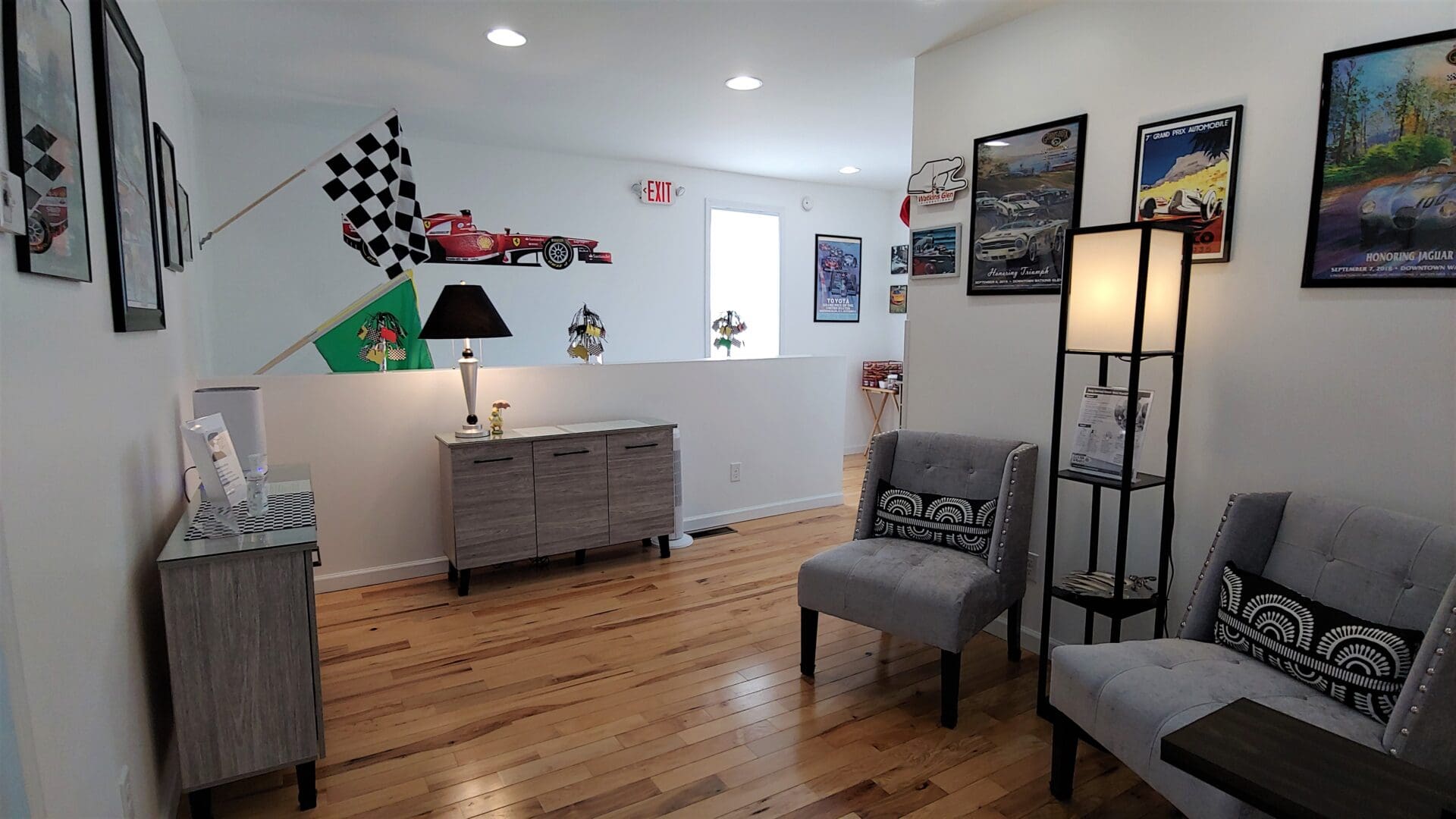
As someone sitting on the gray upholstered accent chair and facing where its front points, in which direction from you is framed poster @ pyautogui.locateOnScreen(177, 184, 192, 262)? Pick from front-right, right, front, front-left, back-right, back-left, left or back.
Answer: front-right

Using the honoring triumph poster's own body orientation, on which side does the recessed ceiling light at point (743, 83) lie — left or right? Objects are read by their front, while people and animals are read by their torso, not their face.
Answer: on its right

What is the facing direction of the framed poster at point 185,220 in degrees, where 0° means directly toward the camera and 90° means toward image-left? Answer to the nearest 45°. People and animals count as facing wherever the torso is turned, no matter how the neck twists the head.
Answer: approximately 270°

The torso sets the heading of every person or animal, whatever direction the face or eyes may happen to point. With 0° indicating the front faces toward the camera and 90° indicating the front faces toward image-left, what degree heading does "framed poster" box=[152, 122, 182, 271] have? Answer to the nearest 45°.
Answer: approximately 270°

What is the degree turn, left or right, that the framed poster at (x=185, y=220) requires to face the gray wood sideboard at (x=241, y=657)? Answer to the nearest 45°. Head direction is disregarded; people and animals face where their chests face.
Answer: approximately 90° to its right

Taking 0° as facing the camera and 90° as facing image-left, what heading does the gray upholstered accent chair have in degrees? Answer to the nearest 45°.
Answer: approximately 45°

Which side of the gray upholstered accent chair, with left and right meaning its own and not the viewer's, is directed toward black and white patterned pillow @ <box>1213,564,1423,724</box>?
left

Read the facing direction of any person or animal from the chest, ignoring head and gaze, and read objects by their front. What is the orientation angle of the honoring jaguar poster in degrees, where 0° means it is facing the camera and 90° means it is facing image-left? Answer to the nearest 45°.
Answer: approximately 45°

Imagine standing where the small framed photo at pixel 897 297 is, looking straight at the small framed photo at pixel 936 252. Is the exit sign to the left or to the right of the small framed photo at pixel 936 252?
right

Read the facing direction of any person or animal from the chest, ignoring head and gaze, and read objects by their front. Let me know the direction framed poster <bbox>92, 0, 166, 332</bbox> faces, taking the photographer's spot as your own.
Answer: facing to the right of the viewer

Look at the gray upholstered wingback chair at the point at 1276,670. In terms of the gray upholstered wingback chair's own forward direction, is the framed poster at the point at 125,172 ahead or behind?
ahead

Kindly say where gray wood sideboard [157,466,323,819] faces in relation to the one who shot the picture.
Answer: facing to the right of the viewer

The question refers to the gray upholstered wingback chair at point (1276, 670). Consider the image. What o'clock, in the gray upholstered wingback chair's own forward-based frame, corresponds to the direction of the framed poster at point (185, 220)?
The framed poster is roughly at 1 o'clock from the gray upholstered wingback chair.
